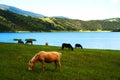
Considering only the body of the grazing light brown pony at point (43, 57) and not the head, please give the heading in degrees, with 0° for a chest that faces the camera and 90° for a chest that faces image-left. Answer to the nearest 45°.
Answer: approximately 90°
